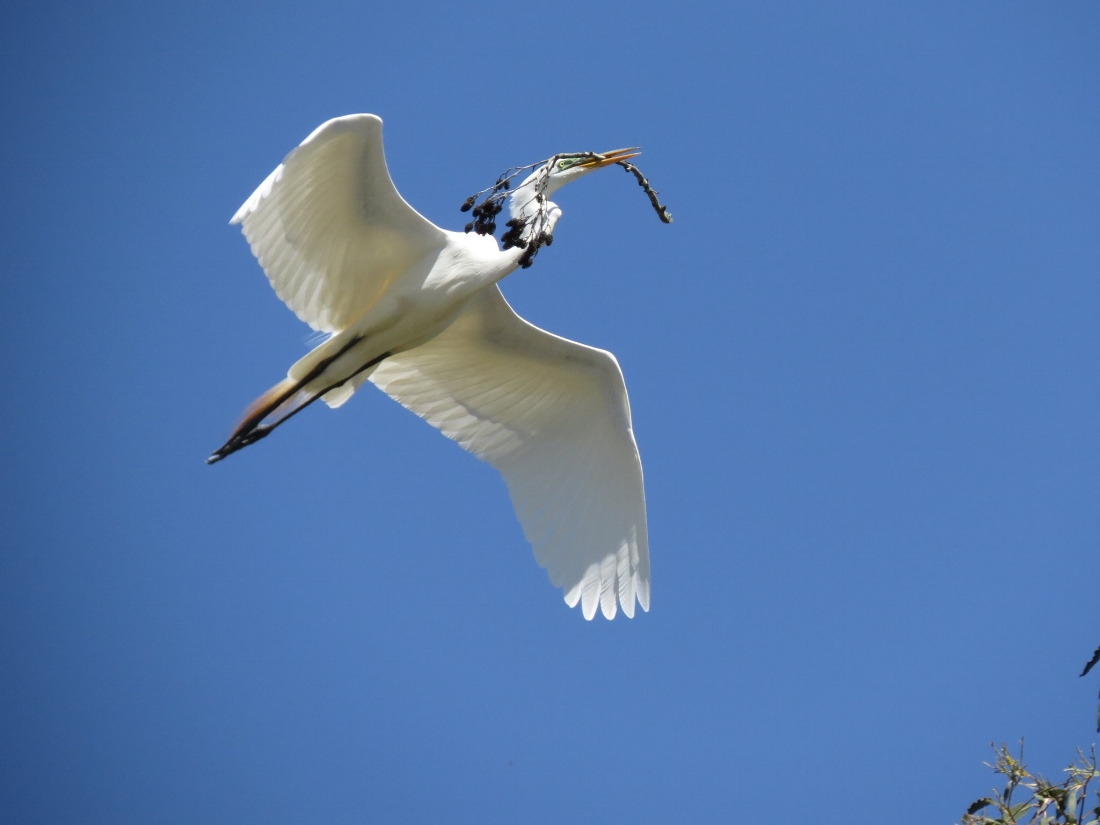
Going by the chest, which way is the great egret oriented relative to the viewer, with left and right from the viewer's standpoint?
facing to the right of the viewer
